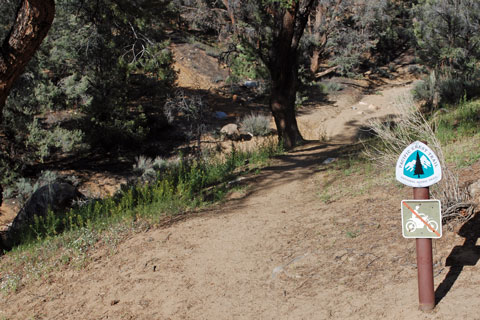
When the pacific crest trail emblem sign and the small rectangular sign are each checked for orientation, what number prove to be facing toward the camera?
2

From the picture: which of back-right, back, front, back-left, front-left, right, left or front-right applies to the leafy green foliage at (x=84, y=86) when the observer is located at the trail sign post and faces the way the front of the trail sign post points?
back-right

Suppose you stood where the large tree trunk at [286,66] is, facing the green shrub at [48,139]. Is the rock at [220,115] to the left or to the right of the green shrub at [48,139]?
right

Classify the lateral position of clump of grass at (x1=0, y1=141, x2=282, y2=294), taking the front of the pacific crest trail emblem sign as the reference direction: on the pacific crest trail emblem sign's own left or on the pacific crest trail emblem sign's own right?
on the pacific crest trail emblem sign's own right

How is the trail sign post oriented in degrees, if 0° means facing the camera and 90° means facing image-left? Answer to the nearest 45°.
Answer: approximately 0°

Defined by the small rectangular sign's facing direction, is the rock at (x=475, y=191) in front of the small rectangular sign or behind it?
behind

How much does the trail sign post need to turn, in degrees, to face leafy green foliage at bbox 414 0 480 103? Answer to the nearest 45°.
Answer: approximately 180°

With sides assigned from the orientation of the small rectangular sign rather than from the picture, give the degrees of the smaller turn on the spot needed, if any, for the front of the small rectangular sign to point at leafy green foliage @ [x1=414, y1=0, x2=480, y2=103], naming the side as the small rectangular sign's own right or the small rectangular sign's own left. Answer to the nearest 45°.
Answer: approximately 180°
